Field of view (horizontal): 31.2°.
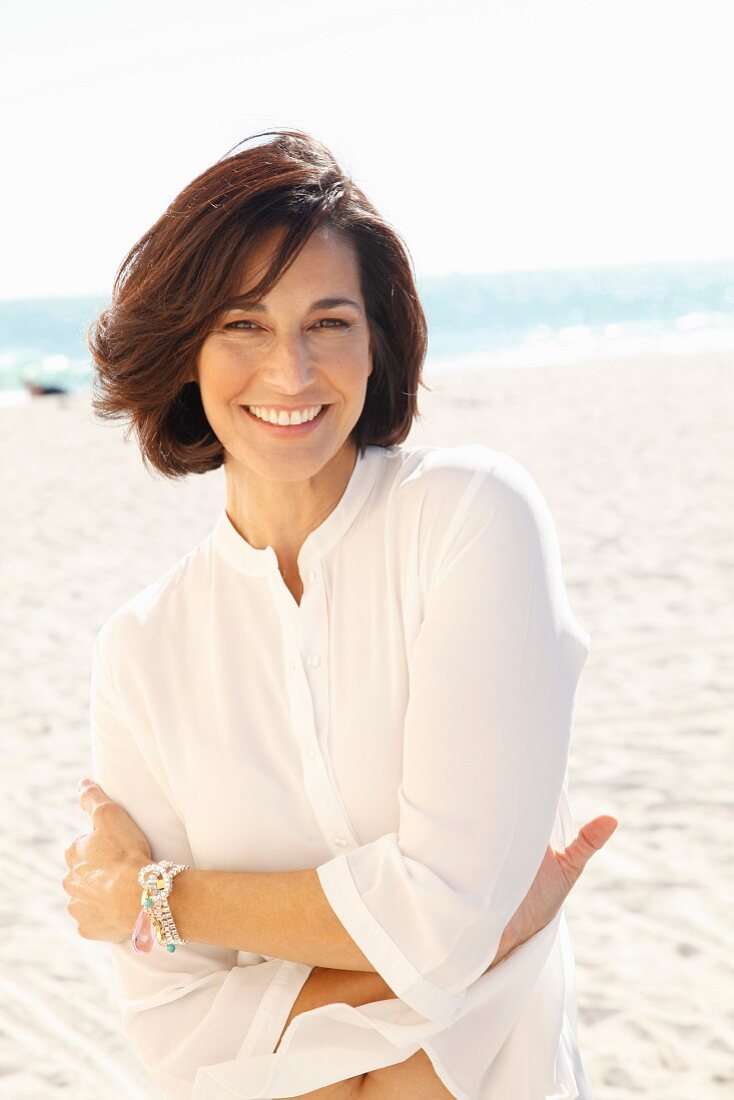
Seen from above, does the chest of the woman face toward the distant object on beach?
no

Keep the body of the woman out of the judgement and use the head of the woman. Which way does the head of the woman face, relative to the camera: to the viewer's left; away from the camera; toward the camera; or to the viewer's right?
toward the camera

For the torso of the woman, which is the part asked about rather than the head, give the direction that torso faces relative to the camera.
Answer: toward the camera
